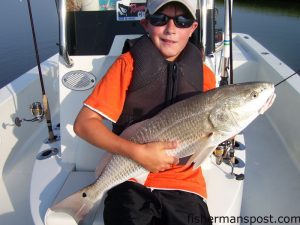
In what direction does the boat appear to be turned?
toward the camera

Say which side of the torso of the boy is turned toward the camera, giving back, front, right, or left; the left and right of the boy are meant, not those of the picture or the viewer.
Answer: front

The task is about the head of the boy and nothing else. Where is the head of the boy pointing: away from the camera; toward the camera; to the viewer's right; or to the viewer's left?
toward the camera
